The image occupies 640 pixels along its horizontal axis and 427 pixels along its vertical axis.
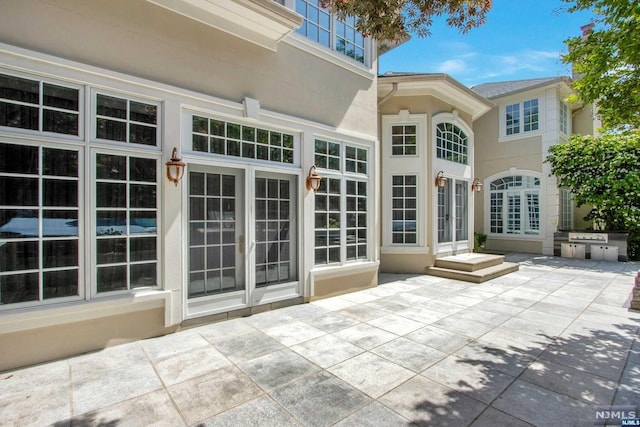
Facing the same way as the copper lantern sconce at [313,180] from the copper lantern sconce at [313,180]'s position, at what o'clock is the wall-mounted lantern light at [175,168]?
The wall-mounted lantern light is roughly at 3 o'clock from the copper lantern sconce.

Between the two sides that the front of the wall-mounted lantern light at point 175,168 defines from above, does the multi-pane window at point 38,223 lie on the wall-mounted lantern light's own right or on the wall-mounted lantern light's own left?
on the wall-mounted lantern light's own right

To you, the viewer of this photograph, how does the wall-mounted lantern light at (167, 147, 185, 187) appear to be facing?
facing the viewer and to the right of the viewer

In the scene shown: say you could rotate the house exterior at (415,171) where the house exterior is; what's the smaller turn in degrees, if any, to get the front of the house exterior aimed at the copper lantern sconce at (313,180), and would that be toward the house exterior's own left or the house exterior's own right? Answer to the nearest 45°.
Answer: approximately 90° to the house exterior's own right

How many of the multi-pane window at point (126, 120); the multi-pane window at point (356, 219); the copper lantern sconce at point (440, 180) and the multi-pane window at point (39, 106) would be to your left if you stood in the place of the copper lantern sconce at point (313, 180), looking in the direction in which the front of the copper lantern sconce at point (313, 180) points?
2

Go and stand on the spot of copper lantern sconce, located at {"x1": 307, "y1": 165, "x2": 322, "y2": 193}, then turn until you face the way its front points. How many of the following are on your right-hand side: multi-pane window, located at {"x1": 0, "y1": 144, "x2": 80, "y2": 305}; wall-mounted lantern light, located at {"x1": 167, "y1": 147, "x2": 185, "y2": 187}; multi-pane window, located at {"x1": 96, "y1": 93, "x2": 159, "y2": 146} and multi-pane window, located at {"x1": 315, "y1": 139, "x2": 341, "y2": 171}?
3

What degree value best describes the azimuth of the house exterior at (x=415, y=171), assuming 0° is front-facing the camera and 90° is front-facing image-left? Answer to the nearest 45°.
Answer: approximately 315°

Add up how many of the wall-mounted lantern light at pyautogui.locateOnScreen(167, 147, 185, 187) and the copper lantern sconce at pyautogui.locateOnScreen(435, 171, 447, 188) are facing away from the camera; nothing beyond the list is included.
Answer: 0

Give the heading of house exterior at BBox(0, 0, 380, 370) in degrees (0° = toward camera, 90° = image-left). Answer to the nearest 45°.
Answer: approximately 315°

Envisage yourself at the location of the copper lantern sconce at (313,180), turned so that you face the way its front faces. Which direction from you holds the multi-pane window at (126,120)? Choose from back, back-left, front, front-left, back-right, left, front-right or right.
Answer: right

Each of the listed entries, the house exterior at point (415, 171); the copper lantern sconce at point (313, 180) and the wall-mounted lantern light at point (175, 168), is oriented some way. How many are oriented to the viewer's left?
0
